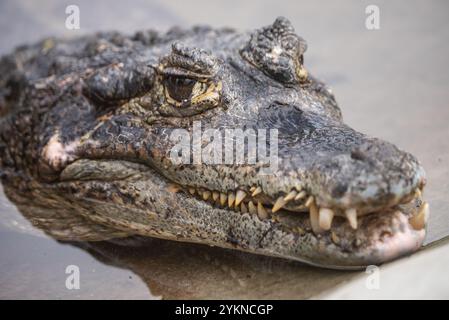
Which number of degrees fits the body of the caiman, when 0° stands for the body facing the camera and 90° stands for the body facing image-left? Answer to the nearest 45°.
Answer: approximately 315°
